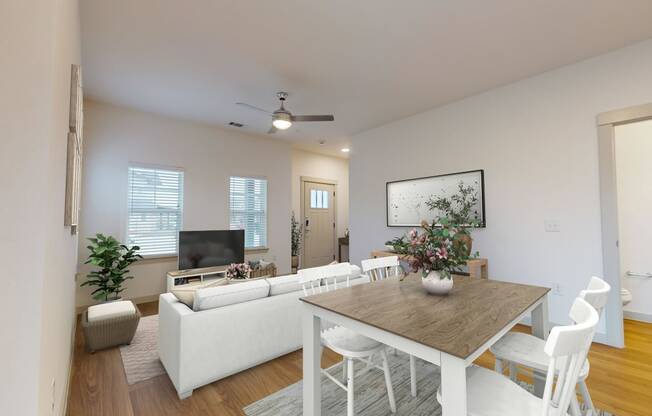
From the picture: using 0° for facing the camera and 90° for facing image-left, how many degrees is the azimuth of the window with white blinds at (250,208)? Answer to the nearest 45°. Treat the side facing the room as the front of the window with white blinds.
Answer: approximately 0°

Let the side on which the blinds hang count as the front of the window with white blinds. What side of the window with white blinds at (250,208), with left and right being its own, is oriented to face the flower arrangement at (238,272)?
front

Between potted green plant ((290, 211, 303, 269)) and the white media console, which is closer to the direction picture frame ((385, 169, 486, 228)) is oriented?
the white media console

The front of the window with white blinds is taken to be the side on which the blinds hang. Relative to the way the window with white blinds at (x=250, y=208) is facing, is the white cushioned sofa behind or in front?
in front

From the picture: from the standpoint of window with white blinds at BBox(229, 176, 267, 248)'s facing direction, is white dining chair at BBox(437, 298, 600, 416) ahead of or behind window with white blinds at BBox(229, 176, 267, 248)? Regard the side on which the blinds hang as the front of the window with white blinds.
ahead

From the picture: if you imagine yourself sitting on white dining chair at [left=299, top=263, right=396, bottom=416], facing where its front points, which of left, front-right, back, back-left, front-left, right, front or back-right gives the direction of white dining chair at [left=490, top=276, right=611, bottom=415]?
front-left

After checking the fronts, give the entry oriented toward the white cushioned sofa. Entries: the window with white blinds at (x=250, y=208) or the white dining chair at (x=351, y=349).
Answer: the window with white blinds

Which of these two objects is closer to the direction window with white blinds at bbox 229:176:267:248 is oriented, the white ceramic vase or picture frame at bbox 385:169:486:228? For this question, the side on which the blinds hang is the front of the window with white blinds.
the white ceramic vase

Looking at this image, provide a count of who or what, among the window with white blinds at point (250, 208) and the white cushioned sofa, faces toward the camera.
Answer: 1

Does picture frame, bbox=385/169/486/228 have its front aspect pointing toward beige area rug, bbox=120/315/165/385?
yes

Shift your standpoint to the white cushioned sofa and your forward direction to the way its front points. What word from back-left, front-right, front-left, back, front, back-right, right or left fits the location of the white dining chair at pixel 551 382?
back

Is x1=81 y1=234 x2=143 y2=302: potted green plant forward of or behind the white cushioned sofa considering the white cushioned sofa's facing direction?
forward

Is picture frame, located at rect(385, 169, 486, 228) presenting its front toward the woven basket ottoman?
yes

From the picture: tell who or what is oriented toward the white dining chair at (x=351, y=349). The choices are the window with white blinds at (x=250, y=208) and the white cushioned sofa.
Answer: the window with white blinds
